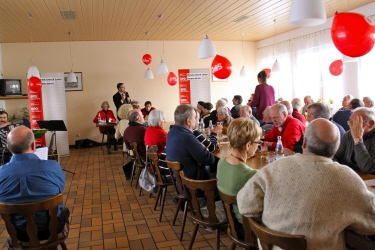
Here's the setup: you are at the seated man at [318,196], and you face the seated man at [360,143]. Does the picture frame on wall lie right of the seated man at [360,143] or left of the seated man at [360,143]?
left

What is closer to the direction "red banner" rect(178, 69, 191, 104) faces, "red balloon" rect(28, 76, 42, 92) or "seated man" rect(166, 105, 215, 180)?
the seated man

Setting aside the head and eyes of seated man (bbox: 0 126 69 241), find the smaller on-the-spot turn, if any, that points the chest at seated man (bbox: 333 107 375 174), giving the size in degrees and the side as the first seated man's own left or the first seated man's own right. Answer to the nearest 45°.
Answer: approximately 90° to the first seated man's own right

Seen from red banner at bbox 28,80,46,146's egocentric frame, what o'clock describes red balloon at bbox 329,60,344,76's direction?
The red balloon is roughly at 10 o'clock from the red banner.

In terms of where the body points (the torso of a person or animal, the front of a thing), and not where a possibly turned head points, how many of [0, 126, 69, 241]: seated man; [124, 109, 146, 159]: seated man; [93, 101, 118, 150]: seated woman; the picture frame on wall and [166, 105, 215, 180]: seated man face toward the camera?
2

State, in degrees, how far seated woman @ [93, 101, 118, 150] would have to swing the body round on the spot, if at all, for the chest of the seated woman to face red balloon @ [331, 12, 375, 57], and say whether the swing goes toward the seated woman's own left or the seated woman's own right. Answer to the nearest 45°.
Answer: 0° — they already face it

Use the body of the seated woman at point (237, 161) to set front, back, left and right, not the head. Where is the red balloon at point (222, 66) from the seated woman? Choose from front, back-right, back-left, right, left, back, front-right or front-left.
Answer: front-left

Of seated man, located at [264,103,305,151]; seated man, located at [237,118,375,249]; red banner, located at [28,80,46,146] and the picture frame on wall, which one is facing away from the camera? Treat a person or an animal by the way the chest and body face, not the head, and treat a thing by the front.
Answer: seated man, located at [237,118,375,249]

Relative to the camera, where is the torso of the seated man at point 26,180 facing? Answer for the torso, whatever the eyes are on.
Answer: away from the camera

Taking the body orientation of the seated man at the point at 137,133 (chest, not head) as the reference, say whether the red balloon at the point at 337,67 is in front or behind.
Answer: in front

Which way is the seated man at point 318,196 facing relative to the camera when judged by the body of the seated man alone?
away from the camera

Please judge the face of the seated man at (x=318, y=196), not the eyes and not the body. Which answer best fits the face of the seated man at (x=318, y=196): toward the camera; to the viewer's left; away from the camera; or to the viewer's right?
away from the camera
